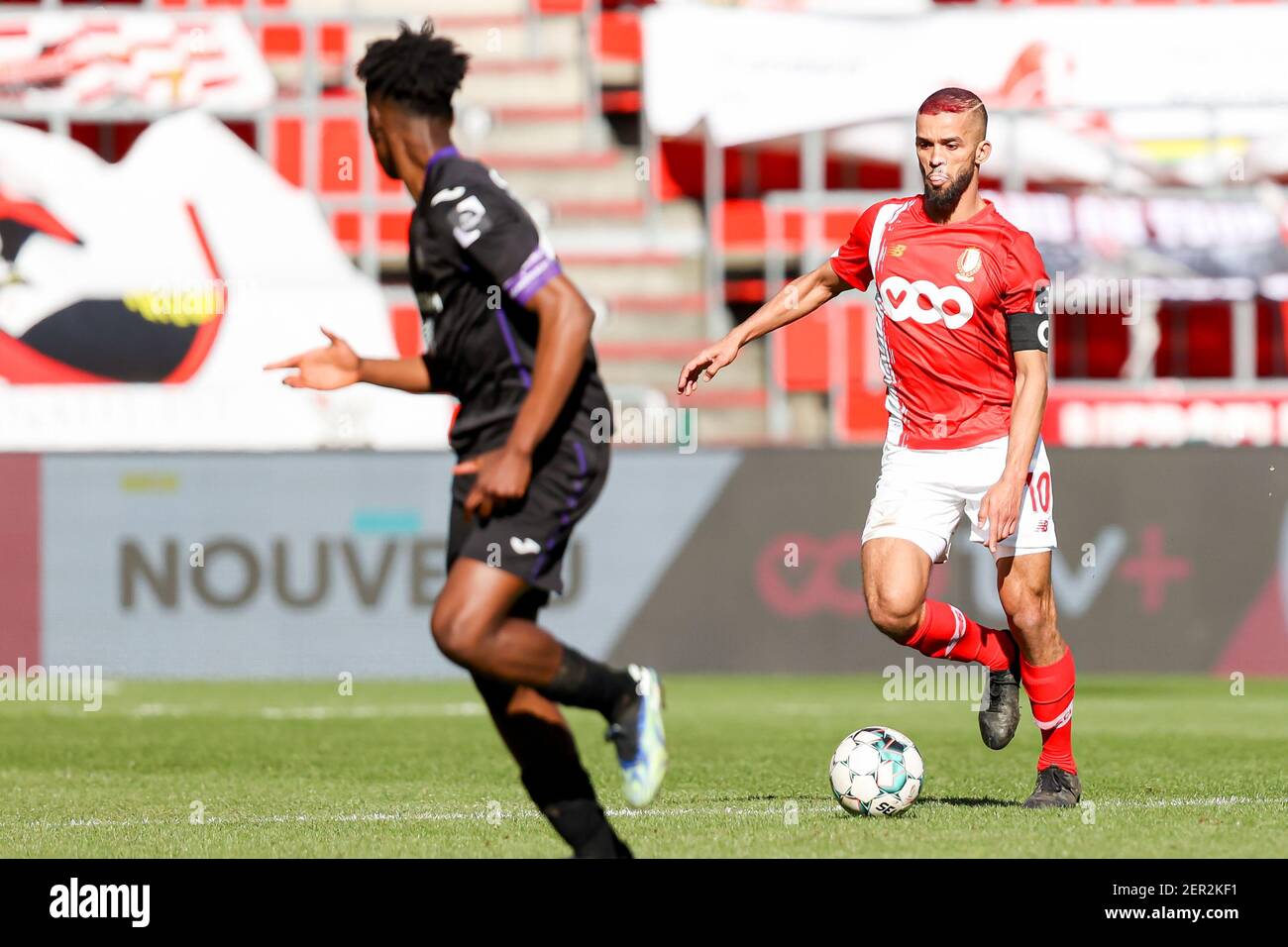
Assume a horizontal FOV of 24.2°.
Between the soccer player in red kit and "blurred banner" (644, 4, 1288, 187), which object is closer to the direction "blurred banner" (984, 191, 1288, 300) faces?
the soccer player in red kit

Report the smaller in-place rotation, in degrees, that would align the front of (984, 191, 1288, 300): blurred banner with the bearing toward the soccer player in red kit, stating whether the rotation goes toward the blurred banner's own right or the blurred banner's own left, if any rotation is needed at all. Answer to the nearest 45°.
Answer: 0° — it already faces them

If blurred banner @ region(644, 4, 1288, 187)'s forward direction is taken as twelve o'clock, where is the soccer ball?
The soccer ball is roughly at 12 o'clock from the blurred banner.

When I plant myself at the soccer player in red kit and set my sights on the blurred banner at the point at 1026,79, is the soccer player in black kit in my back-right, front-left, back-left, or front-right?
back-left

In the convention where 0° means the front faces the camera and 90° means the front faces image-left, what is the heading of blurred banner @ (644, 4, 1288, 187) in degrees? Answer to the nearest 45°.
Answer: approximately 0°
